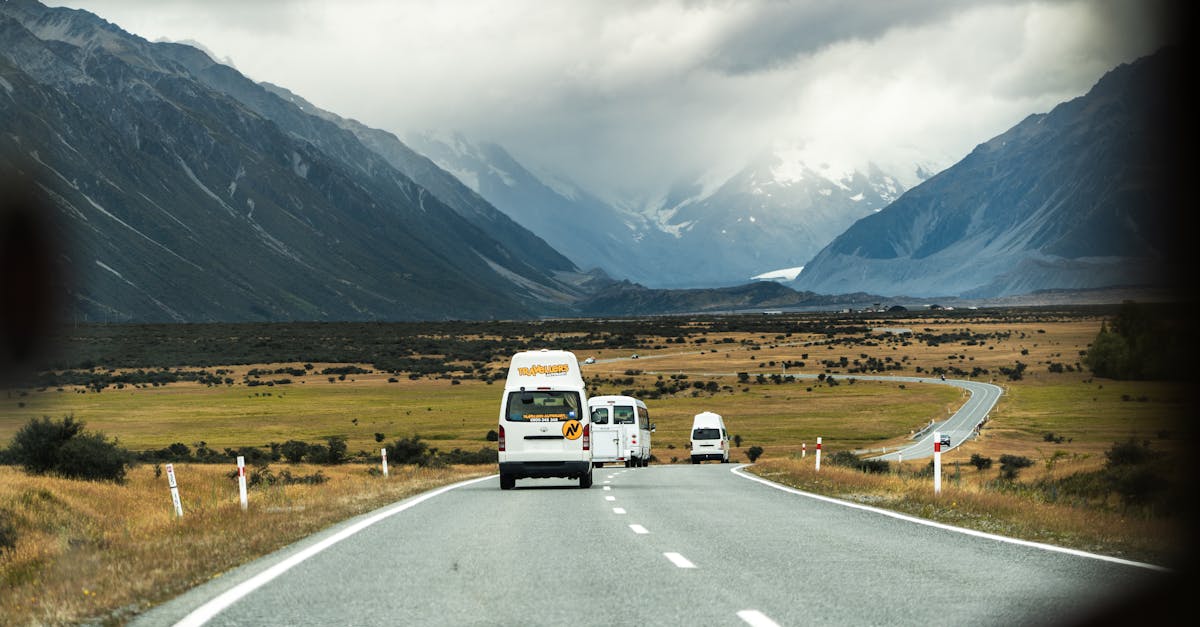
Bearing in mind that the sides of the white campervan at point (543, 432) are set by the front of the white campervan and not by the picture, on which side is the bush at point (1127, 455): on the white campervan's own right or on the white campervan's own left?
on the white campervan's own right

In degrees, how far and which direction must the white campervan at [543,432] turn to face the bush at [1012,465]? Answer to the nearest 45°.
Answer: approximately 45° to its right

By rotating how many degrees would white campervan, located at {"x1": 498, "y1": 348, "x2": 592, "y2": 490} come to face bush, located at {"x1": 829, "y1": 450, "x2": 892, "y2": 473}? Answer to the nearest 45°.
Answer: approximately 45° to its right

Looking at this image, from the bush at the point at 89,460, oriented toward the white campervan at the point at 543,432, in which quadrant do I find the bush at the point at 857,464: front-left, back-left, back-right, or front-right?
front-left

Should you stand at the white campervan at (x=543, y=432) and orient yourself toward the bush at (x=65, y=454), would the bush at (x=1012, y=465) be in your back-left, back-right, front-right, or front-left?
back-right

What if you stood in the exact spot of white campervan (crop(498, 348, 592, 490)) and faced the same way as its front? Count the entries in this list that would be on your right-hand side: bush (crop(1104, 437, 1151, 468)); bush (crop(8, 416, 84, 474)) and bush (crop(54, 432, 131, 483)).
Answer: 1

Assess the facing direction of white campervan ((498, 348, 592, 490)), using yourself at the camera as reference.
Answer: facing away from the viewer

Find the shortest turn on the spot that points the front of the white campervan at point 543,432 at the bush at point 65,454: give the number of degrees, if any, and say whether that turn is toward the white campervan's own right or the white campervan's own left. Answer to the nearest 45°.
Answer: approximately 45° to the white campervan's own left

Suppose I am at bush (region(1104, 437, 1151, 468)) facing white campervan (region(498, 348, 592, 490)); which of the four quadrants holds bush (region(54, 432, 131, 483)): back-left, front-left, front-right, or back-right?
front-right
